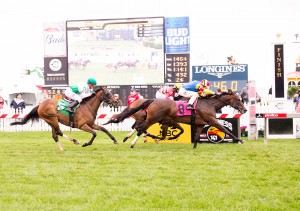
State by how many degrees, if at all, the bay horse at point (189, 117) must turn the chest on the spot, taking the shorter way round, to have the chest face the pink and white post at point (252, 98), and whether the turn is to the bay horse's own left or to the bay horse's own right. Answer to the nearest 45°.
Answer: approximately 45° to the bay horse's own left

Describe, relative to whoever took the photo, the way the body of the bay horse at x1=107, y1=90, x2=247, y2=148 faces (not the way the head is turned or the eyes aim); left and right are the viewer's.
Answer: facing to the right of the viewer

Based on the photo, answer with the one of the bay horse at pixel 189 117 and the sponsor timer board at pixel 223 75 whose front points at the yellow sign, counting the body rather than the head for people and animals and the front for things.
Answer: the sponsor timer board

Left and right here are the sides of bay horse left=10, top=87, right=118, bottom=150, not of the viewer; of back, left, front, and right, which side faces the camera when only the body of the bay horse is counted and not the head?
right

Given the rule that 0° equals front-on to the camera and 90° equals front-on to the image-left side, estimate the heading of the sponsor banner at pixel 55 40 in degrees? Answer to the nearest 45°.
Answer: approximately 0°

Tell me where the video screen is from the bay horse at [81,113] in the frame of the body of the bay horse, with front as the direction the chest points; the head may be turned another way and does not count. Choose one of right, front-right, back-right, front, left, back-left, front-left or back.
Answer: left

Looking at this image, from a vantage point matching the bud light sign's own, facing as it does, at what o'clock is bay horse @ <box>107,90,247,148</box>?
The bay horse is roughly at 12 o'clock from the bud light sign.

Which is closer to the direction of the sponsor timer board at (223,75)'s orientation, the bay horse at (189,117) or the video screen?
the bay horse
